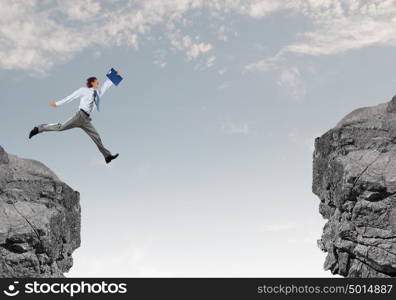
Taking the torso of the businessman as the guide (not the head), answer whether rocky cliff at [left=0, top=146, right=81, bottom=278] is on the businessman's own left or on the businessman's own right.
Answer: on the businessman's own right

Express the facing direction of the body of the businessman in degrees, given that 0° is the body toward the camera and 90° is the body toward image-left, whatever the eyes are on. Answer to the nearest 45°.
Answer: approximately 270°
